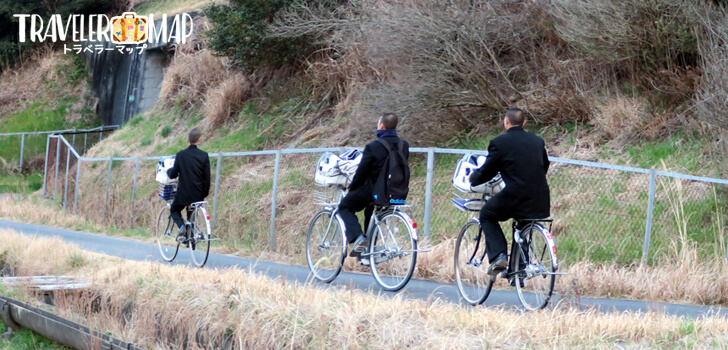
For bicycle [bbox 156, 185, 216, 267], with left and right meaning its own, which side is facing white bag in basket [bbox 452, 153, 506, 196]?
back

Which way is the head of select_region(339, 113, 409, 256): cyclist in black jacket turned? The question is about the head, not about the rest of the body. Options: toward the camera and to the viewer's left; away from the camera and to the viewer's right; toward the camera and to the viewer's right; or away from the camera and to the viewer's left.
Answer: away from the camera and to the viewer's left

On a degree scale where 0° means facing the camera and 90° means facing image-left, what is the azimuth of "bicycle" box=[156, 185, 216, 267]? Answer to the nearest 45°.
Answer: approximately 135°

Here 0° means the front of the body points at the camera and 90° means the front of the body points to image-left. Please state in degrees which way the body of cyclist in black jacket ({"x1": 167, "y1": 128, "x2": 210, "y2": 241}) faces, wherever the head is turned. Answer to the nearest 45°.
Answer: approximately 135°

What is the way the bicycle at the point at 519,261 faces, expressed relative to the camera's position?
facing away from the viewer and to the left of the viewer

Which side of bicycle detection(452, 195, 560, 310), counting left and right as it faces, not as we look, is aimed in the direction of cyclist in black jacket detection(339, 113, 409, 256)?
front

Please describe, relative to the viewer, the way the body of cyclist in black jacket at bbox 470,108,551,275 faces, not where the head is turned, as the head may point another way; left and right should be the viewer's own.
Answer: facing away from the viewer and to the left of the viewer

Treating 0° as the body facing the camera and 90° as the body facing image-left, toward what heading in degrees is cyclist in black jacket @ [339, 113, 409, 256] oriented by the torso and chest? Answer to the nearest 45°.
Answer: approximately 135°

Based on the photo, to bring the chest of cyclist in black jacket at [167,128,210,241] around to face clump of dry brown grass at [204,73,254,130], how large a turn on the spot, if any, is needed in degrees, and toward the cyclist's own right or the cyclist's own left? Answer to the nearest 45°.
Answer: approximately 45° to the cyclist's own right

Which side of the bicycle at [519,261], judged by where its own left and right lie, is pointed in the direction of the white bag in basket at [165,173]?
front

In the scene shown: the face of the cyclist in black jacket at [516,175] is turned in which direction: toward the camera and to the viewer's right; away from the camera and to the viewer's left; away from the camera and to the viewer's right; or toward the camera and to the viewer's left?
away from the camera and to the viewer's left

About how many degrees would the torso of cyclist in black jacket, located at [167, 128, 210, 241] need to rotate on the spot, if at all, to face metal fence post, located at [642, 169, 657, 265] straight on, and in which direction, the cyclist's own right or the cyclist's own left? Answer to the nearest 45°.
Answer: approximately 180°

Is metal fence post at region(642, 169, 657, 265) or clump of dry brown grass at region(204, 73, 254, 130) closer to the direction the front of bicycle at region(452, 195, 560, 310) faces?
the clump of dry brown grass
